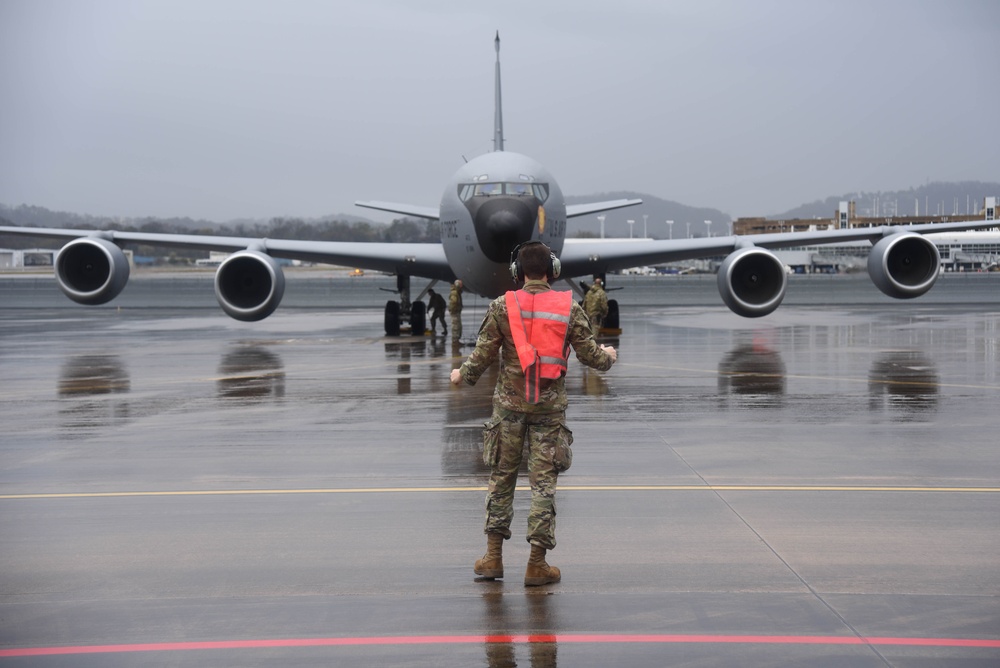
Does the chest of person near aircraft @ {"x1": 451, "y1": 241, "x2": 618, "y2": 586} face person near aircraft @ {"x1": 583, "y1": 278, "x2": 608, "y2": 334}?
yes

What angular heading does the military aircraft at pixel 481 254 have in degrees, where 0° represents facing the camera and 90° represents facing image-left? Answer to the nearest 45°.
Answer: approximately 0°

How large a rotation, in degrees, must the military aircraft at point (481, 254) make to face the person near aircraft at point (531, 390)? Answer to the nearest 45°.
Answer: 0° — it already faces them

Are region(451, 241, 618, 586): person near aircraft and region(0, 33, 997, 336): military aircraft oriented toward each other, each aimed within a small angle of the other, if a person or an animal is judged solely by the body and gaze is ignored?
yes

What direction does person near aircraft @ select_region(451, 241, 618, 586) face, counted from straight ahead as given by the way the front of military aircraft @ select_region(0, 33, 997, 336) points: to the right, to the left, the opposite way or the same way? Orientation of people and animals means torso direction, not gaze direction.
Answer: the opposite way

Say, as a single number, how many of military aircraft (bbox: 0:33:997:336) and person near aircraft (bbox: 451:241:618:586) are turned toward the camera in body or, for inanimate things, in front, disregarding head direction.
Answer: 1

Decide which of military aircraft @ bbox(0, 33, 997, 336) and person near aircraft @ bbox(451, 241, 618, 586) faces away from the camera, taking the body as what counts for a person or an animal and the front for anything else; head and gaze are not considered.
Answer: the person near aircraft

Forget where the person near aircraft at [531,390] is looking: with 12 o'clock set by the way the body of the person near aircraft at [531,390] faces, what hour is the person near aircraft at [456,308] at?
the person near aircraft at [456,308] is roughly at 12 o'clock from the person near aircraft at [531,390].

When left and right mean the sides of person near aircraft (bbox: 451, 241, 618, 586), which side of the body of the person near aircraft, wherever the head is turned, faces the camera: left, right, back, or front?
back
